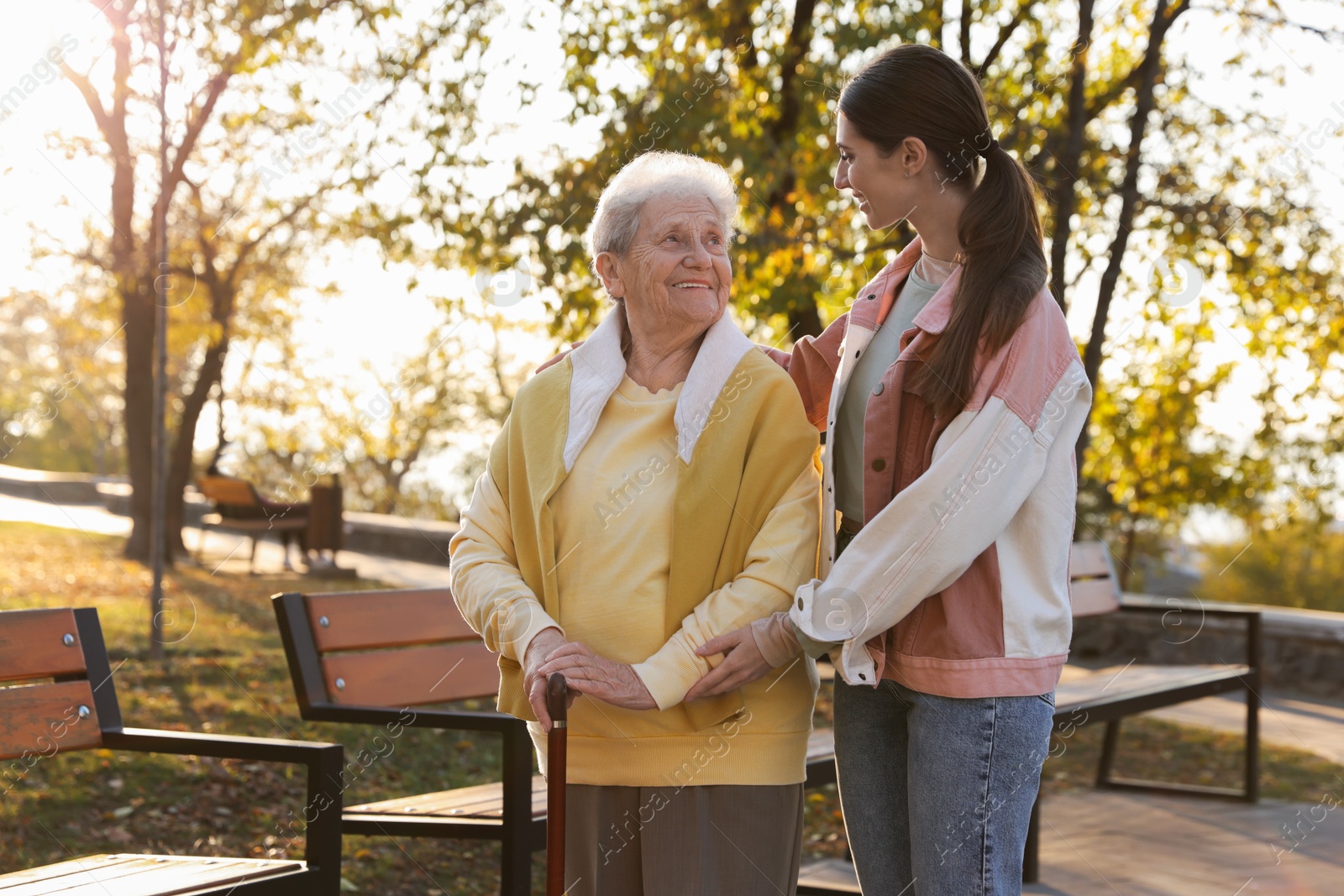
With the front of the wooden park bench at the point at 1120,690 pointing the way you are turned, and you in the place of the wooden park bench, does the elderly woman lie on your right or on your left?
on your right

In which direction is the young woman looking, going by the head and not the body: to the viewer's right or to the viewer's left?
to the viewer's left

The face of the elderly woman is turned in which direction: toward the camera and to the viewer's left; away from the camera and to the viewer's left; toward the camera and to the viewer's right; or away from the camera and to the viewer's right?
toward the camera and to the viewer's right

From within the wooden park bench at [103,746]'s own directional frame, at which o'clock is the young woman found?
The young woman is roughly at 12 o'clock from the wooden park bench.

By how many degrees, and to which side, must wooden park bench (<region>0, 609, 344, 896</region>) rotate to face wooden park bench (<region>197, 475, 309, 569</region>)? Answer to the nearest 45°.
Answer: approximately 135° to its left

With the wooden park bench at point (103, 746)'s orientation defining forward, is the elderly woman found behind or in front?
in front

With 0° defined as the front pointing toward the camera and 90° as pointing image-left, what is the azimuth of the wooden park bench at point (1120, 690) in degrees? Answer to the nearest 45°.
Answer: approximately 315°

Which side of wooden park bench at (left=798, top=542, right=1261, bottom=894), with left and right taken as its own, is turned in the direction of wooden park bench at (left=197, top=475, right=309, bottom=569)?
back

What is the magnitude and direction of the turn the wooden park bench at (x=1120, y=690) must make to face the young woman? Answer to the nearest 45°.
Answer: approximately 45° to its right

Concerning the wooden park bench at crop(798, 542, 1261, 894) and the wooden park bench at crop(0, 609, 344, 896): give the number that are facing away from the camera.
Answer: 0

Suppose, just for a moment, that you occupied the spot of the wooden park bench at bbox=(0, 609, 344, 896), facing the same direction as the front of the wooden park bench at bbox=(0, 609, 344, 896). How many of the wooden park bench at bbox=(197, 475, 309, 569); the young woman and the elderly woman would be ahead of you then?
2

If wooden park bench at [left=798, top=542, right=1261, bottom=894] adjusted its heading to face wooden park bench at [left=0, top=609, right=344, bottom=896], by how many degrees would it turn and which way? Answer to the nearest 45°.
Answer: approximately 90° to its right

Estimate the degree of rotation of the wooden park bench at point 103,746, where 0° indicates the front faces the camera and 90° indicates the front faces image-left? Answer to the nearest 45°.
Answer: approximately 315°

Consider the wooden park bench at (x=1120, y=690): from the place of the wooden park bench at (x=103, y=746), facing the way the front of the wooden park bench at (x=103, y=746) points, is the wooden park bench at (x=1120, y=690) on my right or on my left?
on my left
